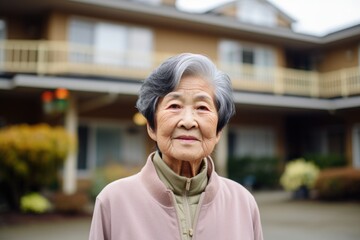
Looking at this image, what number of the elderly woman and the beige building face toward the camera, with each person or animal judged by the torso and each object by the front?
2

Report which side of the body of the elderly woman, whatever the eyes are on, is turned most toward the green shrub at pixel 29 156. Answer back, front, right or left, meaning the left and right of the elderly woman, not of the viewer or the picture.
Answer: back

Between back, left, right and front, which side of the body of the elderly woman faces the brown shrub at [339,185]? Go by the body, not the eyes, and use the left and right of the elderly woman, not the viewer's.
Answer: back

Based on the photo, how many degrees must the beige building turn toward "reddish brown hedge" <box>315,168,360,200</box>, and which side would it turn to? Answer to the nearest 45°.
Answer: approximately 90° to its left

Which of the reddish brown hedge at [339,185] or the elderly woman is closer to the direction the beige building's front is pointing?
the elderly woman

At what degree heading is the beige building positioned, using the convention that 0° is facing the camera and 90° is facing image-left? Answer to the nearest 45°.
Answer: approximately 0°

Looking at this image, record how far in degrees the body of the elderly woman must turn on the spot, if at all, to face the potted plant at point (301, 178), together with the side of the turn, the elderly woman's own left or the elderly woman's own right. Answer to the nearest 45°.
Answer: approximately 180°

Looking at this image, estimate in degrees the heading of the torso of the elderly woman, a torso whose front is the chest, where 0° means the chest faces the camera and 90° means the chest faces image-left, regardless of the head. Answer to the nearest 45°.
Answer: approximately 0°

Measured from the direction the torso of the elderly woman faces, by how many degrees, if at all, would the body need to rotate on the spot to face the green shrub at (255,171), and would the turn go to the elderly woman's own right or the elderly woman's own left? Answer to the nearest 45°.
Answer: approximately 180°
